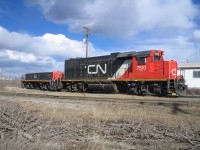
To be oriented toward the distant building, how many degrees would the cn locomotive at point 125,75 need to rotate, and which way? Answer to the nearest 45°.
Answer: approximately 90° to its left

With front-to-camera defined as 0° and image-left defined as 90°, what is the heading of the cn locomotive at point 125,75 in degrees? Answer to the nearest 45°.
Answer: approximately 315°
